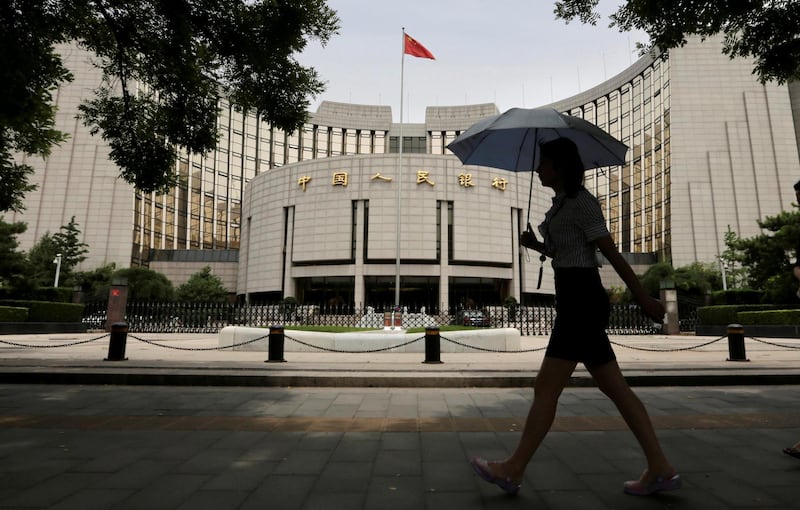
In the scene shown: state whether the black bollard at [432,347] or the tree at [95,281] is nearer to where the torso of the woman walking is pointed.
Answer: the tree

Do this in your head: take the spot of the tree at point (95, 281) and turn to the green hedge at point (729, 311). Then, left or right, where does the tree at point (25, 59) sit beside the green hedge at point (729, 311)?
right
